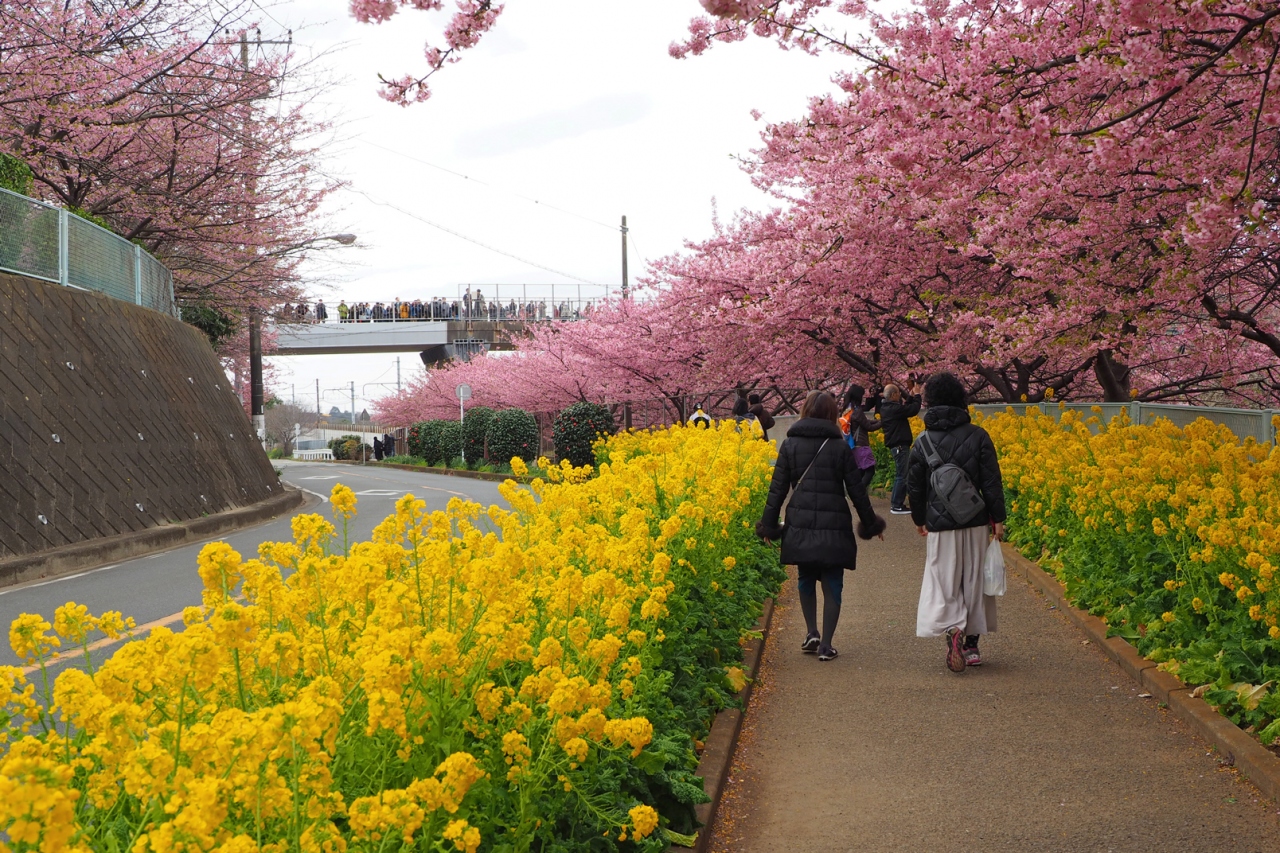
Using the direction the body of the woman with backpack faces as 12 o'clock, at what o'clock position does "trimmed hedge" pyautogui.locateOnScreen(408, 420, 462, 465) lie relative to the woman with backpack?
The trimmed hedge is roughly at 11 o'clock from the woman with backpack.

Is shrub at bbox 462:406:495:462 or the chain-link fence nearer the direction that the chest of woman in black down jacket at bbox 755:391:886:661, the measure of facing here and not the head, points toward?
the shrub

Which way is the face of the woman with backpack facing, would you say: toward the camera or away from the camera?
away from the camera

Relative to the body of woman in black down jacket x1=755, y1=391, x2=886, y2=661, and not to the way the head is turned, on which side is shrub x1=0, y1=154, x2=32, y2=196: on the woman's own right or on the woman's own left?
on the woman's own left

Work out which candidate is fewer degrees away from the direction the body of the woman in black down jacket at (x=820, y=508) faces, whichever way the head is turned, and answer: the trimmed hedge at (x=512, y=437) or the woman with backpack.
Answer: the trimmed hedge

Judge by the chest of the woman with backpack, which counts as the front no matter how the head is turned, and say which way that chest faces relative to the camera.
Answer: away from the camera

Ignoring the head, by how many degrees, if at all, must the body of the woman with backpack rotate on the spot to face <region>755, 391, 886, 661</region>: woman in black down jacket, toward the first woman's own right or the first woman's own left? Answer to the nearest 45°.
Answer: approximately 90° to the first woman's own left

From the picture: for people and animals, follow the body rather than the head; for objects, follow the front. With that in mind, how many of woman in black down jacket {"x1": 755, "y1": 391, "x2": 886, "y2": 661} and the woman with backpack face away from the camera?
2

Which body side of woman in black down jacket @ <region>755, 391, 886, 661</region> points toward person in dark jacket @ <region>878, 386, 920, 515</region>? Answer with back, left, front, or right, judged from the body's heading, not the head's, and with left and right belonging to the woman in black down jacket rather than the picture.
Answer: front

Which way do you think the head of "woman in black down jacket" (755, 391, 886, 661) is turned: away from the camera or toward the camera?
away from the camera

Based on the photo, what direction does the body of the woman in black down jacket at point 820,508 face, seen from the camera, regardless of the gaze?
away from the camera
